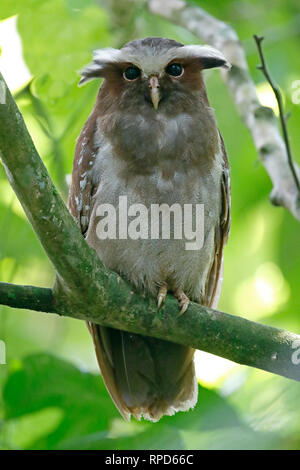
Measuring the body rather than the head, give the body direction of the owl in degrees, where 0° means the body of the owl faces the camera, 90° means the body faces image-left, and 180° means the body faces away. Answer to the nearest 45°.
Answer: approximately 0°
